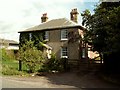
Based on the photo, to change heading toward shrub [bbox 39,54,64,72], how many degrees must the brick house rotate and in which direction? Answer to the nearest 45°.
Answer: approximately 45° to its left

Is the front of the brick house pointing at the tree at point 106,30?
no

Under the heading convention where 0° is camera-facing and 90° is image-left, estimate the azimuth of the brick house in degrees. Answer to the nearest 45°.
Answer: approximately 45°

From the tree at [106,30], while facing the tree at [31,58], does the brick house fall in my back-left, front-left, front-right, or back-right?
front-right

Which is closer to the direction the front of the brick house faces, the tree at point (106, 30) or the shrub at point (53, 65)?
the shrub

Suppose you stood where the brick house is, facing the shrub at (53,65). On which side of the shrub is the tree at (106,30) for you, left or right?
left

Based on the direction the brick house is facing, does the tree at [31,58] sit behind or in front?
in front
